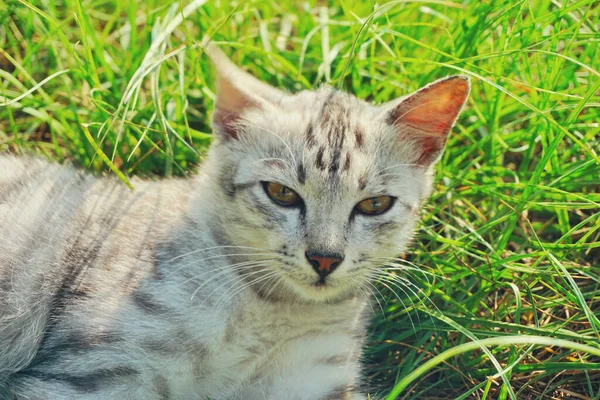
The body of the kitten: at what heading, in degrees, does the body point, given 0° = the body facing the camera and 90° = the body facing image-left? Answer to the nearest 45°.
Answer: approximately 315°
